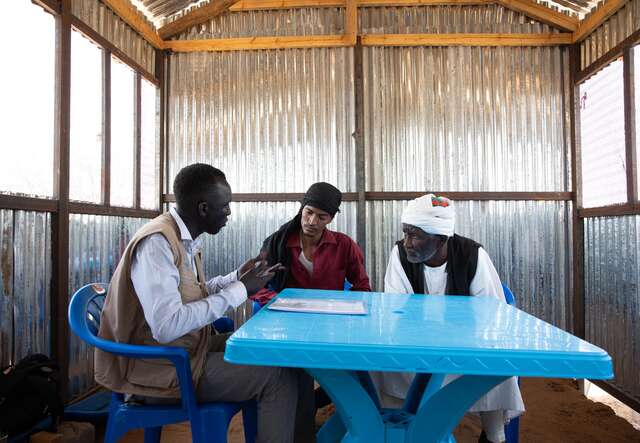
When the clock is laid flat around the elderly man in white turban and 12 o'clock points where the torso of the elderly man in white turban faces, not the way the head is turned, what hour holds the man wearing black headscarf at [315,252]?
The man wearing black headscarf is roughly at 4 o'clock from the elderly man in white turban.

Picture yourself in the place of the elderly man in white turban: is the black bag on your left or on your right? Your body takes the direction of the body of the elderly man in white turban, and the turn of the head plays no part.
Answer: on your right

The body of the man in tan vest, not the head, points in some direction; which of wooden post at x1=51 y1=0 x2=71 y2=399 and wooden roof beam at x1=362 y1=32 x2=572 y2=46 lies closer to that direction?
the wooden roof beam

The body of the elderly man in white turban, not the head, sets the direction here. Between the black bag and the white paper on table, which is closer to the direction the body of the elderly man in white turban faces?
the white paper on table

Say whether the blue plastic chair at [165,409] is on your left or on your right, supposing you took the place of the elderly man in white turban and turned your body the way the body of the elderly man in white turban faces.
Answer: on your right

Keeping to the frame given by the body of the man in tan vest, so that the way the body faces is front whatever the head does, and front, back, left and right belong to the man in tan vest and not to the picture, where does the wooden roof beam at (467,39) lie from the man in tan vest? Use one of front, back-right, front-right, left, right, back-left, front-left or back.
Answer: front-left

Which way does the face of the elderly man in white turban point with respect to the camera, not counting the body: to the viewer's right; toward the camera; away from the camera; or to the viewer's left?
to the viewer's left

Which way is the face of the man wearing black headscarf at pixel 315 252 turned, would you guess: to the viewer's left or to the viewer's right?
to the viewer's left

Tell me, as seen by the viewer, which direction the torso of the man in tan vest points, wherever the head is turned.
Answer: to the viewer's right

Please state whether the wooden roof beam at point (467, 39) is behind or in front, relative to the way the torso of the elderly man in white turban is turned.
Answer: behind

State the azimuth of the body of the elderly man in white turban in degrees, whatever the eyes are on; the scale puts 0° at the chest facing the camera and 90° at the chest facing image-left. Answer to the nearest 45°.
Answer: approximately 0°

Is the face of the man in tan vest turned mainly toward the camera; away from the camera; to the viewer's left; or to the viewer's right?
to the viewer's right

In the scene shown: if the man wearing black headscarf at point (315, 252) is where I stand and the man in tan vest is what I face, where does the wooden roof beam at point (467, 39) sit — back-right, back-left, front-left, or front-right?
back-left
